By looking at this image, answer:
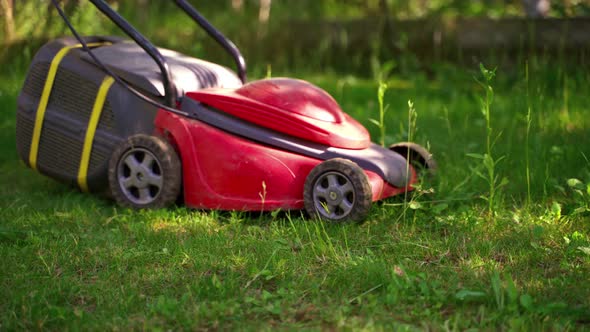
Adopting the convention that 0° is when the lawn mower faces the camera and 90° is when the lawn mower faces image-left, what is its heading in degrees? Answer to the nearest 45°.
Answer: approximately 315°
